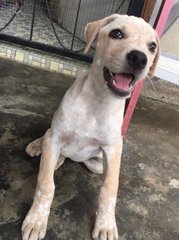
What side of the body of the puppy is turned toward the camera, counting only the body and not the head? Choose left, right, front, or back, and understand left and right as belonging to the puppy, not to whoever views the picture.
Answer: front

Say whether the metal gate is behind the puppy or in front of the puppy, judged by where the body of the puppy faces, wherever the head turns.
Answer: behind
